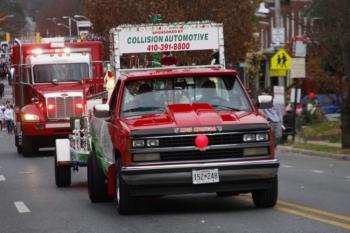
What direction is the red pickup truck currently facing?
toward the camera

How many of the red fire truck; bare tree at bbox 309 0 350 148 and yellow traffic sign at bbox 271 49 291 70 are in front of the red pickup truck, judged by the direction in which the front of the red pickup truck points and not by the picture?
0

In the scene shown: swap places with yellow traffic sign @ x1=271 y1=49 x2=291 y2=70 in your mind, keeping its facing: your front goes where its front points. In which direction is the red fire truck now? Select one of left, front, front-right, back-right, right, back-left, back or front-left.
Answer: front-right

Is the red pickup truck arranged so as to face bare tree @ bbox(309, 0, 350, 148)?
no

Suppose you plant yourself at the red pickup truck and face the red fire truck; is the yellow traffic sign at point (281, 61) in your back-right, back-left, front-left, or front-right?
front-right

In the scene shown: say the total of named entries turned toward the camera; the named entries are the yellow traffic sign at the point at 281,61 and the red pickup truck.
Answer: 2

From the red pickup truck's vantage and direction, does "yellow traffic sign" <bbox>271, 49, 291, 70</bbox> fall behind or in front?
behind

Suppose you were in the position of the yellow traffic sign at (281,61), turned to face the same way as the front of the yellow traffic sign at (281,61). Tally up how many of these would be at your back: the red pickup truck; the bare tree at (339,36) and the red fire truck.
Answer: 0

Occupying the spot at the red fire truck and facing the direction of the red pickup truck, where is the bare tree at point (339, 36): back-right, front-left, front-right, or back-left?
front-left

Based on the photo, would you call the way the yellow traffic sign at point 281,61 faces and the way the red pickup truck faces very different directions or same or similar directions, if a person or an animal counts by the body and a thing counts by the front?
same or similar directions
